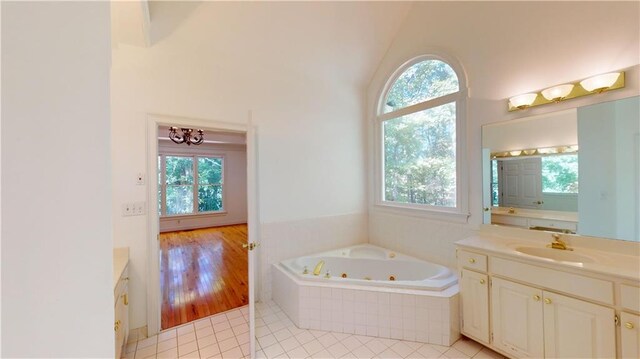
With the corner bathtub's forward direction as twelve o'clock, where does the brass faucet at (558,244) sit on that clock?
The brass faucet is roughly at 9 o'clock from the corner bathtub.

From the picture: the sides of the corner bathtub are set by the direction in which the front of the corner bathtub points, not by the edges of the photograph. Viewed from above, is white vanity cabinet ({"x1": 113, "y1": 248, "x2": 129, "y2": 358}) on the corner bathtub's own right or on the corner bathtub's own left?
on the corner bathtub's own right

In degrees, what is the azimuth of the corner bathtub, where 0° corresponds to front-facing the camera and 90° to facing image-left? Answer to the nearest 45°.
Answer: approximately 0°

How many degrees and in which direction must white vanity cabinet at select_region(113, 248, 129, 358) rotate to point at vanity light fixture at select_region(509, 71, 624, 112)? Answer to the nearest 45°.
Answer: approximately 45° to its right

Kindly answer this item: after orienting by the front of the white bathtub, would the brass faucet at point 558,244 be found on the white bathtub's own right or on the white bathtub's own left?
on the white bathtub's own left

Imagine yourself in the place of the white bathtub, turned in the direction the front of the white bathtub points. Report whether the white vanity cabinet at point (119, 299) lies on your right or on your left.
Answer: on your right

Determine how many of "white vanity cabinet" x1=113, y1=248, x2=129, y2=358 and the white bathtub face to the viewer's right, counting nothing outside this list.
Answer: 1

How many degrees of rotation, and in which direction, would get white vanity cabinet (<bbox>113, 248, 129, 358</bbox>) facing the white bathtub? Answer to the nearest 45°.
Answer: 0° — it already faces it

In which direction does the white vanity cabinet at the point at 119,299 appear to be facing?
to the viewer's right
